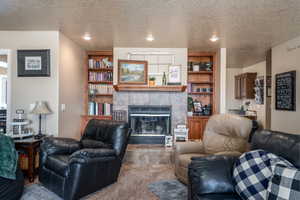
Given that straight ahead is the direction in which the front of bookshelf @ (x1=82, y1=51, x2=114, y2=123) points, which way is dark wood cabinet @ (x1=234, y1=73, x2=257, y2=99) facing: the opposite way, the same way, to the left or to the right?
to the right

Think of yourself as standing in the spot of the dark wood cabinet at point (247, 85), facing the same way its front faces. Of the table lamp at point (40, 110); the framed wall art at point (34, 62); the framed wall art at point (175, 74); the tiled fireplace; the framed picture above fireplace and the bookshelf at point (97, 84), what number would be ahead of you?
6

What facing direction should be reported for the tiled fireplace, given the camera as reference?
facing the viewer

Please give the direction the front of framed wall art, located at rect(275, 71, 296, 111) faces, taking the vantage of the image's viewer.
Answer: facing the viewer and to the left of the viewer

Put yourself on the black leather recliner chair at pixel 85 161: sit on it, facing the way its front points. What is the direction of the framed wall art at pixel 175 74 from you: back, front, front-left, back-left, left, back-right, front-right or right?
back

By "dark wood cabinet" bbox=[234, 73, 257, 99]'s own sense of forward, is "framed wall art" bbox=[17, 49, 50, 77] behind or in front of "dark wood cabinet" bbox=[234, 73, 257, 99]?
in front

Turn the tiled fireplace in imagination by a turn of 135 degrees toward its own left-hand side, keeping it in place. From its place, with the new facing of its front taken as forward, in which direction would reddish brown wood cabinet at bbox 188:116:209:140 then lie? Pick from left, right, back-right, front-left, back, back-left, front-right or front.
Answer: front-right

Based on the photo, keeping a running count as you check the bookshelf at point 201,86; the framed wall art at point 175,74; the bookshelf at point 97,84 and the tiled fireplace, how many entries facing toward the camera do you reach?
4

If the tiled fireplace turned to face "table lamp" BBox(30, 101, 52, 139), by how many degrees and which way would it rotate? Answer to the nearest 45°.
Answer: approximately 45° to its right

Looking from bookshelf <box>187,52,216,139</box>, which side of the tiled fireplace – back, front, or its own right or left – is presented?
left

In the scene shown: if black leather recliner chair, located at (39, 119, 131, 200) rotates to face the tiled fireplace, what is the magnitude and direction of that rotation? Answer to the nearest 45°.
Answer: approximately 180°

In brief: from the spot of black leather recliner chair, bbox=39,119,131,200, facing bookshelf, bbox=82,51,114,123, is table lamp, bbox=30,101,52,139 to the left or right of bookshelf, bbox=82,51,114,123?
left

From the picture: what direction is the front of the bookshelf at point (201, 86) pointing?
toward the camera

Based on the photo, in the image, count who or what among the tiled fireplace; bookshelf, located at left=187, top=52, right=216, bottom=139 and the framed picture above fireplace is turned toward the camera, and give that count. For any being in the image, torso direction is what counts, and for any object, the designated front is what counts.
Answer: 3

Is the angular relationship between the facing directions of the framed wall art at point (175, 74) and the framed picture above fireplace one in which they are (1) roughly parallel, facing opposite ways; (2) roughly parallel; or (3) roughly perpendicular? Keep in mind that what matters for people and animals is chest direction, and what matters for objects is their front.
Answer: roughly parallel

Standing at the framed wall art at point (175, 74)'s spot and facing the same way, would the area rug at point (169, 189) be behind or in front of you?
in front
